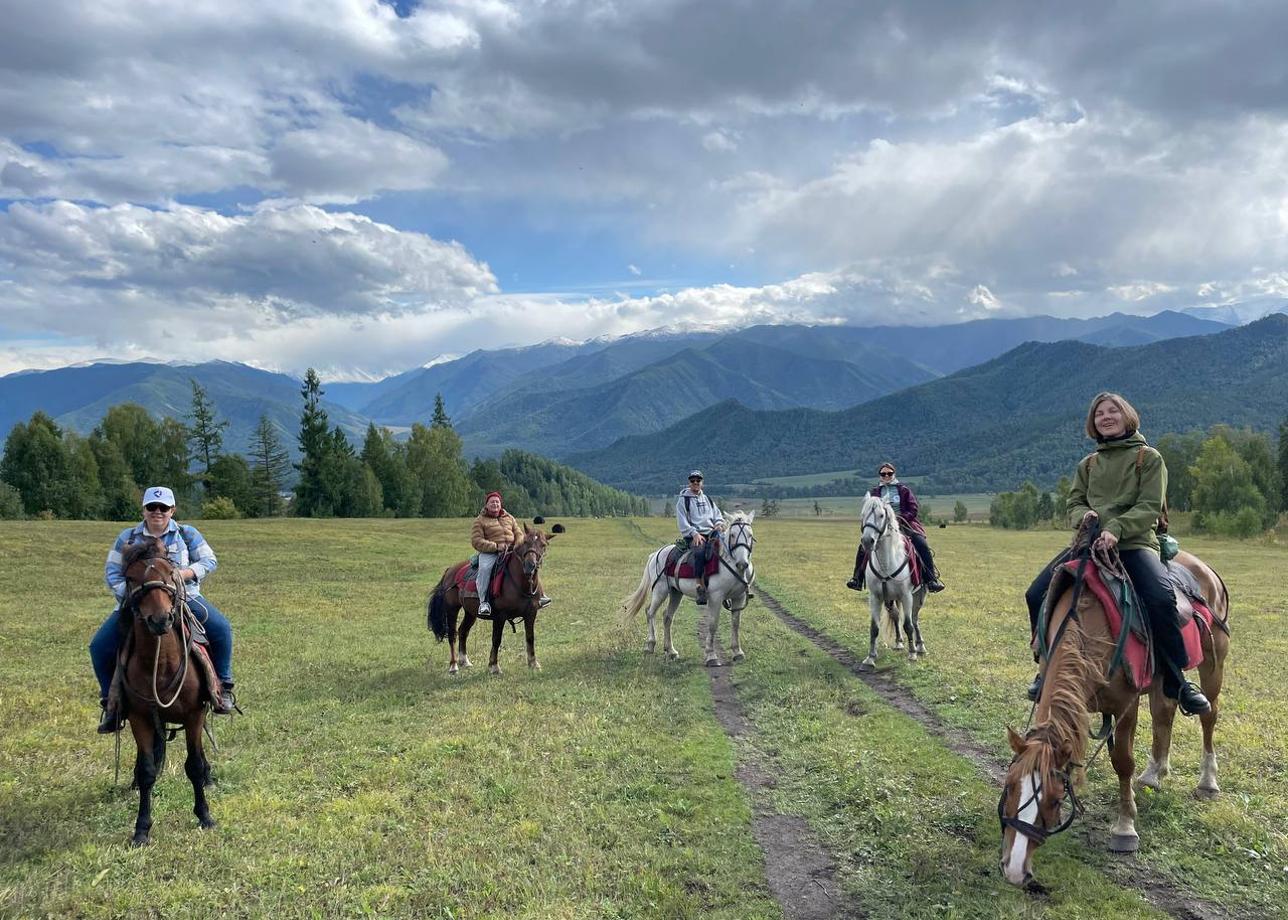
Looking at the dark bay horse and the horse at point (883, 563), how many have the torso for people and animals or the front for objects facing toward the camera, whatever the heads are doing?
2

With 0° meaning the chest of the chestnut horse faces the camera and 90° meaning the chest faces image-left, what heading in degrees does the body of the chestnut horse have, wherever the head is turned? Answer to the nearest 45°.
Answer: approximately 45°

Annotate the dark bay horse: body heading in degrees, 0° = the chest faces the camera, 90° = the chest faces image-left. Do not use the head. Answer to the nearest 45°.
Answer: approximately 0°

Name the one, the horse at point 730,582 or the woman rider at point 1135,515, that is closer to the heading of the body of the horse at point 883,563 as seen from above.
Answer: the woman rider

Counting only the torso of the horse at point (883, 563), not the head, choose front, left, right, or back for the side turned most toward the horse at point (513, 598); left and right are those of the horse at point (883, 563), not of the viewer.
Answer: right

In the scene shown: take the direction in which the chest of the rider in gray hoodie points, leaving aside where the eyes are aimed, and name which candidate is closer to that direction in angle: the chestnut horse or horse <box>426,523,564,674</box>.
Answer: the chestnut horse

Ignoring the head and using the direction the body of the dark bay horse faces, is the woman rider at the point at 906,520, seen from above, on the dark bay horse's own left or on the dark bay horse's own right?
on the dark bay horse's own left

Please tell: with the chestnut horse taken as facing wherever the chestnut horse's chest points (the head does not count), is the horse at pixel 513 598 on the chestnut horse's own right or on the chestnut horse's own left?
on the chestnut horse's own right

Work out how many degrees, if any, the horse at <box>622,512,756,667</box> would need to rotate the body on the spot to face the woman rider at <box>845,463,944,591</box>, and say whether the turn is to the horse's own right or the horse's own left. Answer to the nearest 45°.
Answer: approximately 45° to the horse's own left
